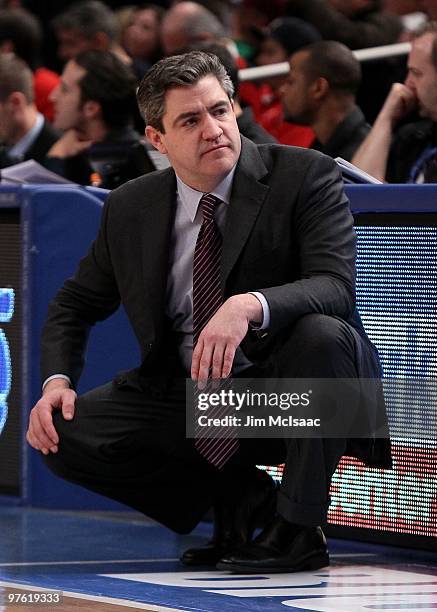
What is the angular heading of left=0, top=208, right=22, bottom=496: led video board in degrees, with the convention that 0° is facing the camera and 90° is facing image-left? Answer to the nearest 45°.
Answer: approximately 0°

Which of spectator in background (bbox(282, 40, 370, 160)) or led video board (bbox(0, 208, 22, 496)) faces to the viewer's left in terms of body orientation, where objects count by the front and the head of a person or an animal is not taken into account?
the spectator in background

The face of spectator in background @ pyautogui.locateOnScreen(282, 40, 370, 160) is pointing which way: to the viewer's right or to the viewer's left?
to the viewer's left

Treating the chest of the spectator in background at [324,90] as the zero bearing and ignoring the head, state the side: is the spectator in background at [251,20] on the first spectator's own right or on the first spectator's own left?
on the first spectator's own right
